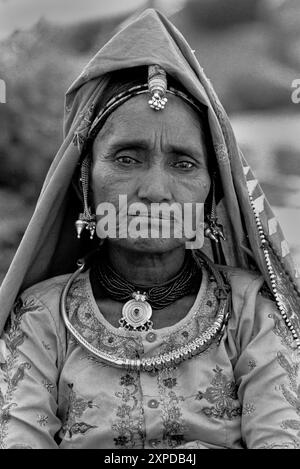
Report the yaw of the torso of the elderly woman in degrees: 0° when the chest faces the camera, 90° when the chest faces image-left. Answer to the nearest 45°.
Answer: approximately 0°
